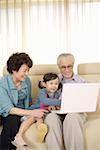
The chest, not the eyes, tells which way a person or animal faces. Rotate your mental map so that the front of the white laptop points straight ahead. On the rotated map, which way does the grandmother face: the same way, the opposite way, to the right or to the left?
the opposite way

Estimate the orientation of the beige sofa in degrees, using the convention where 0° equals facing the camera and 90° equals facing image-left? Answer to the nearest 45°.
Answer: approximately 0°

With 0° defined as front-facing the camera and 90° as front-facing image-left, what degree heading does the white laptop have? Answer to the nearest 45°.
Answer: approximately 135°

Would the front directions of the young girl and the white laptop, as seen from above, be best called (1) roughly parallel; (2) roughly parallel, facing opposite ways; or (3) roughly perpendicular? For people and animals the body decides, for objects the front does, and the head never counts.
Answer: roughly parallel, facing opposite ways

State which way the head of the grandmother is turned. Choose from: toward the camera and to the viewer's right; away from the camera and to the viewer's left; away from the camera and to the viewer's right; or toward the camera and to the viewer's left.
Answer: toward the camera and to the viewer's right
